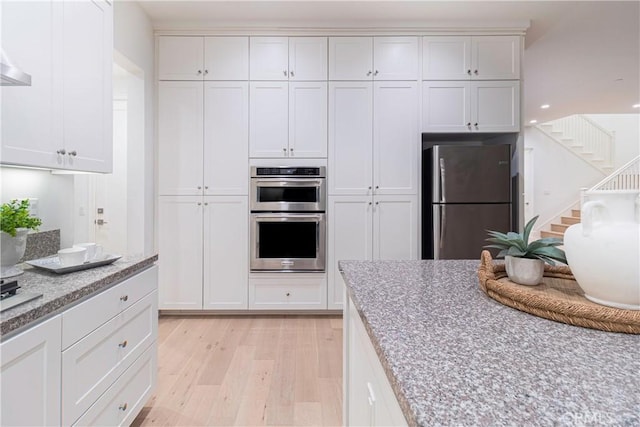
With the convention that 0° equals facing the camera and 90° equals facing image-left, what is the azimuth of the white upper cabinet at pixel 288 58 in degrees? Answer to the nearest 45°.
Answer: approximately 0°

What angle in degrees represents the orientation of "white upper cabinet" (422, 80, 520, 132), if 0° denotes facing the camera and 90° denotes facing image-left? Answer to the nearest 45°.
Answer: approximately 0°

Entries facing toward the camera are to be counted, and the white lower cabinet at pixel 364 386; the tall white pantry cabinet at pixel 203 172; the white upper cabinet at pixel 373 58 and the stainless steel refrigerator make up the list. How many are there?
3

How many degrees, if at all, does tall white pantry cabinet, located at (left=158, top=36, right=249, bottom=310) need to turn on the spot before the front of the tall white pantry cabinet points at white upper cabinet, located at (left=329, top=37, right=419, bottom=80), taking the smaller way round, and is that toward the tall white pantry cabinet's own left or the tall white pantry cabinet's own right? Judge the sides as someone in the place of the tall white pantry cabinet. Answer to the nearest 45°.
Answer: approximately 90° to the tall white pantry cabinet's own left

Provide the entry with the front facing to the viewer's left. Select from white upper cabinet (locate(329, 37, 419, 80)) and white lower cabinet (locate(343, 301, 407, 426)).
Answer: the white lower cabinet

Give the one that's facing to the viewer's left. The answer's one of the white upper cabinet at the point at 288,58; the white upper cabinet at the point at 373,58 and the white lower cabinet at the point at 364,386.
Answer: the white lower cabinet
